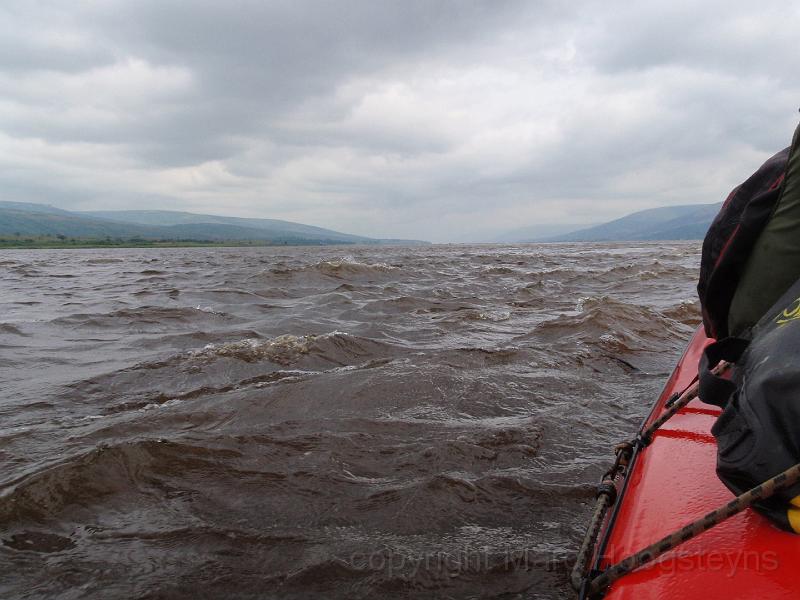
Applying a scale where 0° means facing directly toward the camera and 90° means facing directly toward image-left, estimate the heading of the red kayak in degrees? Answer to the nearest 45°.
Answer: approximately 180°
